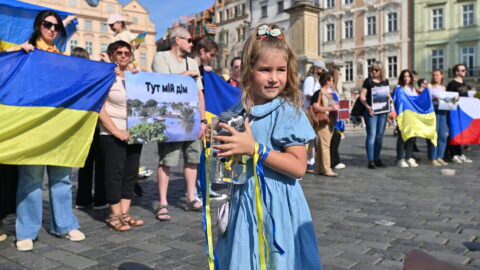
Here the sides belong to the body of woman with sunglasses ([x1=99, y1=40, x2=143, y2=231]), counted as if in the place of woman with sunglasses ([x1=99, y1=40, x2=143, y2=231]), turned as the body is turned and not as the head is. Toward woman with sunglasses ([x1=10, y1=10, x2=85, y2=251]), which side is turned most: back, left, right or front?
right

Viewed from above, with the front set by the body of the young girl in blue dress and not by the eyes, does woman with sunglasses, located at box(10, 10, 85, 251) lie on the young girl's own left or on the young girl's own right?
on the young girl's own right

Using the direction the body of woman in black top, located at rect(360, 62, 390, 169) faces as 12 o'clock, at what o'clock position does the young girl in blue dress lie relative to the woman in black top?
The young girl in blue dress is roughly at 12 o'clock from the woman in black top.

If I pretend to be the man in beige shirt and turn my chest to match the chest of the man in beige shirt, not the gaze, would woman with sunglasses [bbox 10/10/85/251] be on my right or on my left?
on my right

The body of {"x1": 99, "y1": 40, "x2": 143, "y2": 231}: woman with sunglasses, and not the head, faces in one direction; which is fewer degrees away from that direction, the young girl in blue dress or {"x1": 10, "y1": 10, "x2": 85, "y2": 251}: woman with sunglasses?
the young girl in blue dress

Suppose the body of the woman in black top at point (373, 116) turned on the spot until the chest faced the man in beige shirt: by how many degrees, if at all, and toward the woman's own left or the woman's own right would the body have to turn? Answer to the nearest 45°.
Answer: approximately 45° to the woman's own right

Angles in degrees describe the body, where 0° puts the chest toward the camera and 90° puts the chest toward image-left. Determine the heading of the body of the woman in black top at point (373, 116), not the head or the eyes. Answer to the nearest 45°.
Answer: approximately 0°
